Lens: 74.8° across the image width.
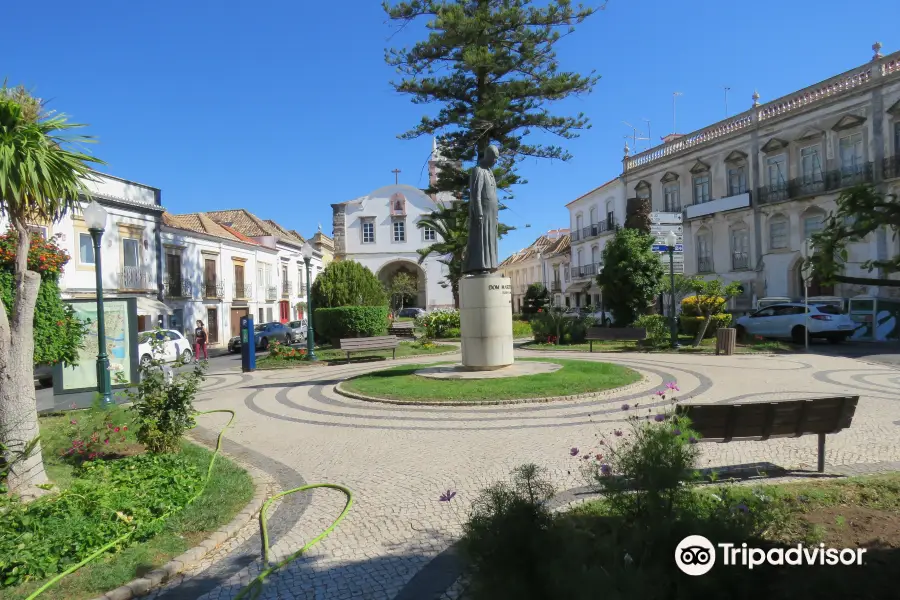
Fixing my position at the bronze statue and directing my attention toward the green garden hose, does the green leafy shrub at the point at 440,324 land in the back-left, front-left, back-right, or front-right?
back-right

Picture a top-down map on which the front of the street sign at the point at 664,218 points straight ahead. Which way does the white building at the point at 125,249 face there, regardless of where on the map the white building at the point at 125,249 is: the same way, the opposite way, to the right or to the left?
to the left

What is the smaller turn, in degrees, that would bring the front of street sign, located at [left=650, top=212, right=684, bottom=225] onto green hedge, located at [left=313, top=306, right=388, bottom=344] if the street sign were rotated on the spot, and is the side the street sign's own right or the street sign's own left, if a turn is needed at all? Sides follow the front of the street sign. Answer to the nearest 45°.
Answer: approximately 90° to the street sign's own right

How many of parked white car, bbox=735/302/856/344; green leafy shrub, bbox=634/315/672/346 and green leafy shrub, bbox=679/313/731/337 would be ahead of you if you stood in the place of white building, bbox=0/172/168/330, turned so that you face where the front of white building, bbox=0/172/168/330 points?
3

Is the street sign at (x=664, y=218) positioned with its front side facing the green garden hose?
yes

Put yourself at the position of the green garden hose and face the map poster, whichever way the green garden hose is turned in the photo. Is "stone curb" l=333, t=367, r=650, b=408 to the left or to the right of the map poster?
right

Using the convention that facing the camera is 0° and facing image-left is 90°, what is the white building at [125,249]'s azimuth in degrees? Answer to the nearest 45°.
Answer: approximately 315°

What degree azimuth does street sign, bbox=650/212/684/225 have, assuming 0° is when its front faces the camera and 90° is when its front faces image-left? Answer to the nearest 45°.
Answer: approximately 0°

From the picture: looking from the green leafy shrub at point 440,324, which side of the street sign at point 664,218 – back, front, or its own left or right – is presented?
right

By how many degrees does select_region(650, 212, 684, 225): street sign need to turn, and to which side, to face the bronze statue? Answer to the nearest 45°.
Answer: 0° — it already faces it

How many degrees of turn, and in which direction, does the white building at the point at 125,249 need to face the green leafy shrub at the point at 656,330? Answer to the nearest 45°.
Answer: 0° — it already faces it

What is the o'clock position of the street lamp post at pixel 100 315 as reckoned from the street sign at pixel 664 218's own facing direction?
The street lamp post is roughly at 1 o'clock from the street sign.
